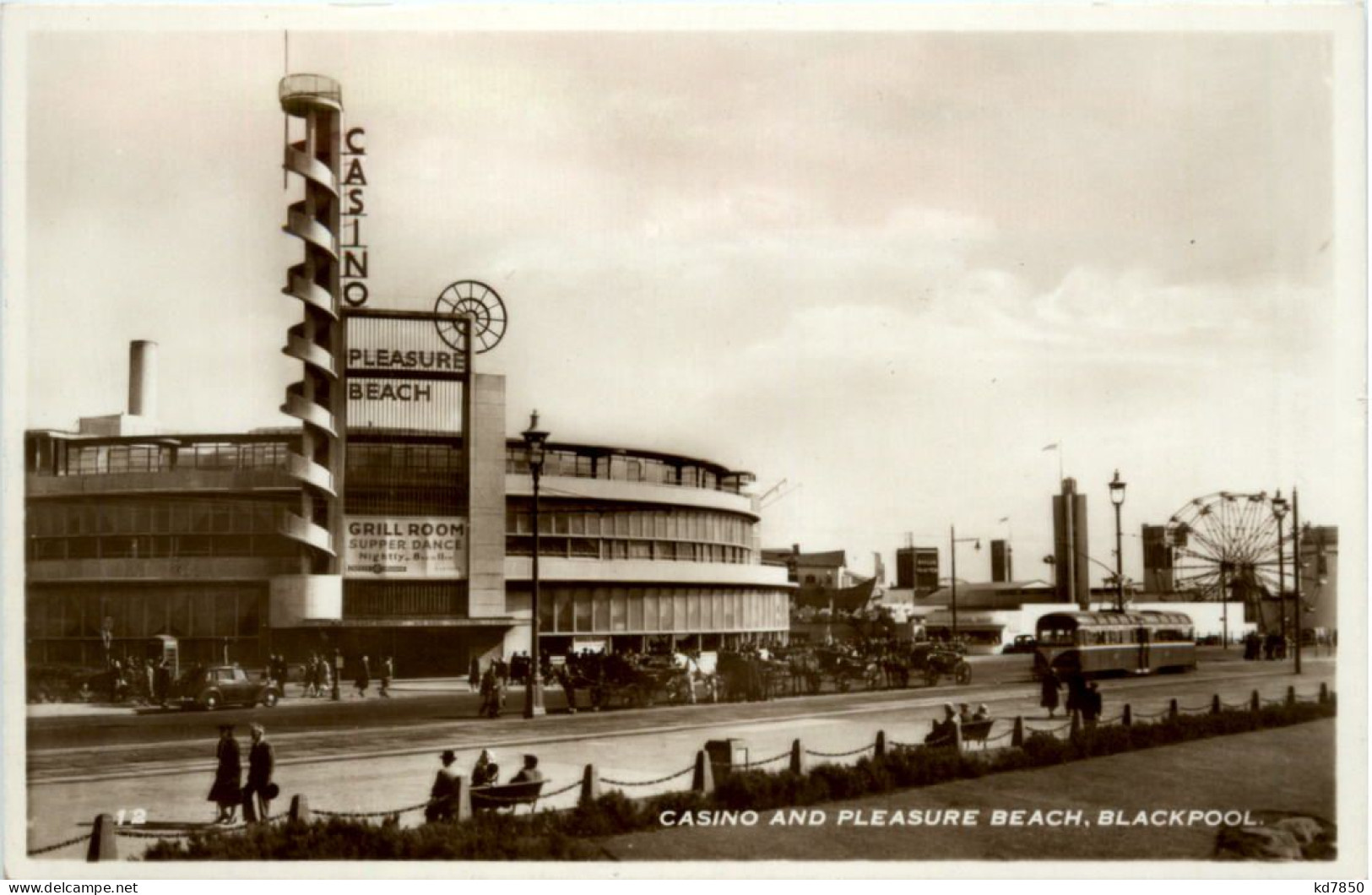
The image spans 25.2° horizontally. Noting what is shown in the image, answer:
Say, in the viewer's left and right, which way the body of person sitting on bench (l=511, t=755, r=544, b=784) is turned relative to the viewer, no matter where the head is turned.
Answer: facing away from the viewer

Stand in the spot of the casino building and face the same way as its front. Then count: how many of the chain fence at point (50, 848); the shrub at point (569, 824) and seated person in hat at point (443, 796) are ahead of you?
3

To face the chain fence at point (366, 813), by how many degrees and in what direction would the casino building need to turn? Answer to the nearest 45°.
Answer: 0° — it already faces it

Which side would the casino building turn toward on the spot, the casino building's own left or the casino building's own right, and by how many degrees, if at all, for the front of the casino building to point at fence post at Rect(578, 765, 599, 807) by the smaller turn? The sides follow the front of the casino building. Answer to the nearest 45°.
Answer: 0° — it already faces it
